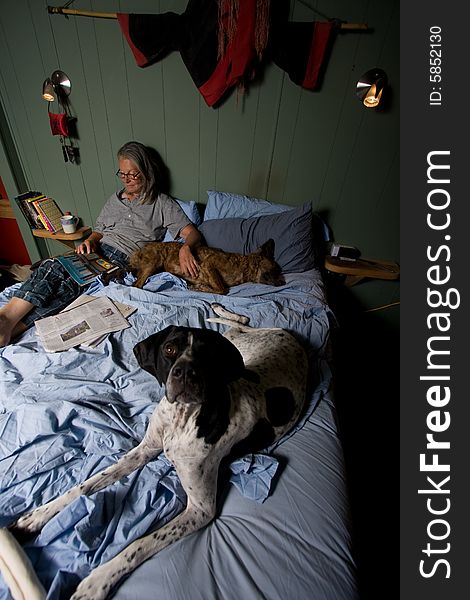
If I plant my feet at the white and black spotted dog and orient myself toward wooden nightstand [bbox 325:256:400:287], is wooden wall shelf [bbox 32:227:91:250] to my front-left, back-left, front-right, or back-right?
front-left

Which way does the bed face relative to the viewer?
toward the camera

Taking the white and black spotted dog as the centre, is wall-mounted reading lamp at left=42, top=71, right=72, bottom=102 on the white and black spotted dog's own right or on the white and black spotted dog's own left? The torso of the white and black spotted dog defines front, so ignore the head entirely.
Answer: on the white and black spotted dog's own right

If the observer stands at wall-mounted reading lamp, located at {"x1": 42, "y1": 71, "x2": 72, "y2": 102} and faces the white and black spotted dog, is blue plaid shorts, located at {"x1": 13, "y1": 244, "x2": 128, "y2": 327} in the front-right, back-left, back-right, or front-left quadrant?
front-right

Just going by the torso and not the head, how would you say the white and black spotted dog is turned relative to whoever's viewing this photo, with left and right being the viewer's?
facing the viewer and to the left of the viewer

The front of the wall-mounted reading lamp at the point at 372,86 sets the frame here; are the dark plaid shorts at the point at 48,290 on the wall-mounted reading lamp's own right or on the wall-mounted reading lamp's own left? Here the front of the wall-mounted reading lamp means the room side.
on the wall-mounted reading lamp's own right

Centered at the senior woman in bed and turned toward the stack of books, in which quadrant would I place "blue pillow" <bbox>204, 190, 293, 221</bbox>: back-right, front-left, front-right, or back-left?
back-right

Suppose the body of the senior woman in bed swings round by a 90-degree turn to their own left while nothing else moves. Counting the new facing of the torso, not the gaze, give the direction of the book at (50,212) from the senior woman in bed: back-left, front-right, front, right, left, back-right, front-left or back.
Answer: back

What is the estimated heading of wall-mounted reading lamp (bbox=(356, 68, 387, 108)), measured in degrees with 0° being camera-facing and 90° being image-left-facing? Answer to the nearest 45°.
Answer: approximately 0°

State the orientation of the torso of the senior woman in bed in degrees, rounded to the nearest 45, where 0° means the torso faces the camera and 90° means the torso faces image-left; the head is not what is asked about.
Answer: approximately 45°
